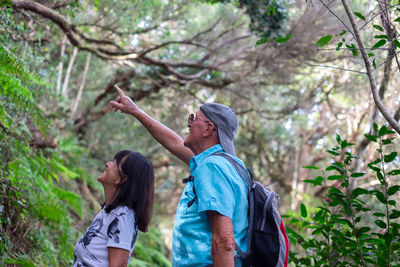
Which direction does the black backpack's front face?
to the viewer's right

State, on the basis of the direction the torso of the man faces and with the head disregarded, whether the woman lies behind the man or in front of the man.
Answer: in front

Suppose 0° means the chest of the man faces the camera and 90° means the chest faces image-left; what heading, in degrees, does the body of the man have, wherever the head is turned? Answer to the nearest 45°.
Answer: approximately 90°

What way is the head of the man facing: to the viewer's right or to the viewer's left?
to the viewer's left
